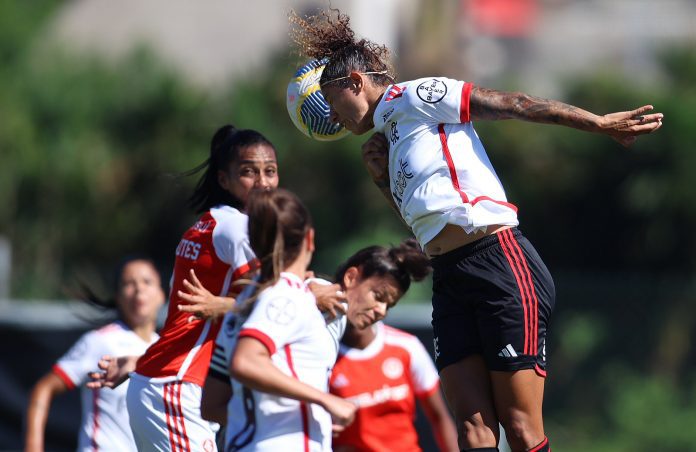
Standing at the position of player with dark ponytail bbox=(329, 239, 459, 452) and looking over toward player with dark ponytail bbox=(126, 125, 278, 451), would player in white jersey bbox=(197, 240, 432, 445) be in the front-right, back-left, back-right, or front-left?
front-left

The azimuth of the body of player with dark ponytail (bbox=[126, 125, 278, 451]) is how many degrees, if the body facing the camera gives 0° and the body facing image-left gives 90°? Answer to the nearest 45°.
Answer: approximately 270°

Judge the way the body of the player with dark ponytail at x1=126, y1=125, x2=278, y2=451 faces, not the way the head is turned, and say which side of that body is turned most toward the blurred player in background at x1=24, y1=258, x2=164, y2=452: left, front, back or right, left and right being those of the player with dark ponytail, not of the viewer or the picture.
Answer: left

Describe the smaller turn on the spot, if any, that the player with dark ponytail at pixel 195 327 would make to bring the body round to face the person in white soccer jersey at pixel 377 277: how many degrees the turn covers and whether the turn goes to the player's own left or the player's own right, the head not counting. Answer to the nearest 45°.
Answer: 0° — they already face them

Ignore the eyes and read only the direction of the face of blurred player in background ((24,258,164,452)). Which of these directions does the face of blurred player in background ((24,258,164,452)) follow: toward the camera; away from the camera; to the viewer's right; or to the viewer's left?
toward the camera

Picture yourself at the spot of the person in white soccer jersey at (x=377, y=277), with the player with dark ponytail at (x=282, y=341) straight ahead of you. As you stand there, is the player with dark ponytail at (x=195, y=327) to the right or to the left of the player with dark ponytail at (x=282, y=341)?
right

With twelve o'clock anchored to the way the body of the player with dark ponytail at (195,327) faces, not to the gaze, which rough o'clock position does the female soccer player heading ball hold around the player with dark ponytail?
The female soccer player heading ball is roughly at 1 o'clock from the player with dark ponytail.

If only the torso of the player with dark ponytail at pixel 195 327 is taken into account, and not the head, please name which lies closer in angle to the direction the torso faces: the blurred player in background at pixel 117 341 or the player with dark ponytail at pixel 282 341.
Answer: the player with dark ponytail
